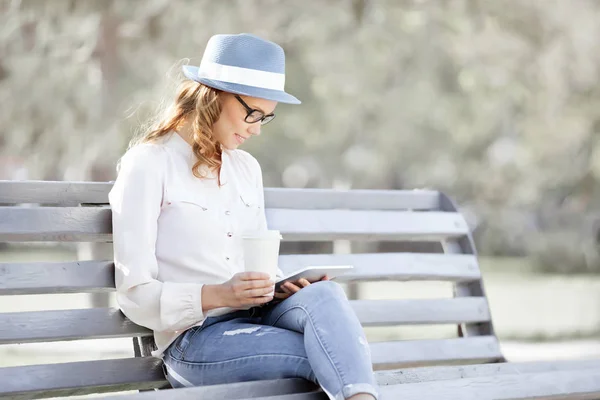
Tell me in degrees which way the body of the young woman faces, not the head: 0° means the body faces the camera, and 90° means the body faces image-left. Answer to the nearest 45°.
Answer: approximately 315°
